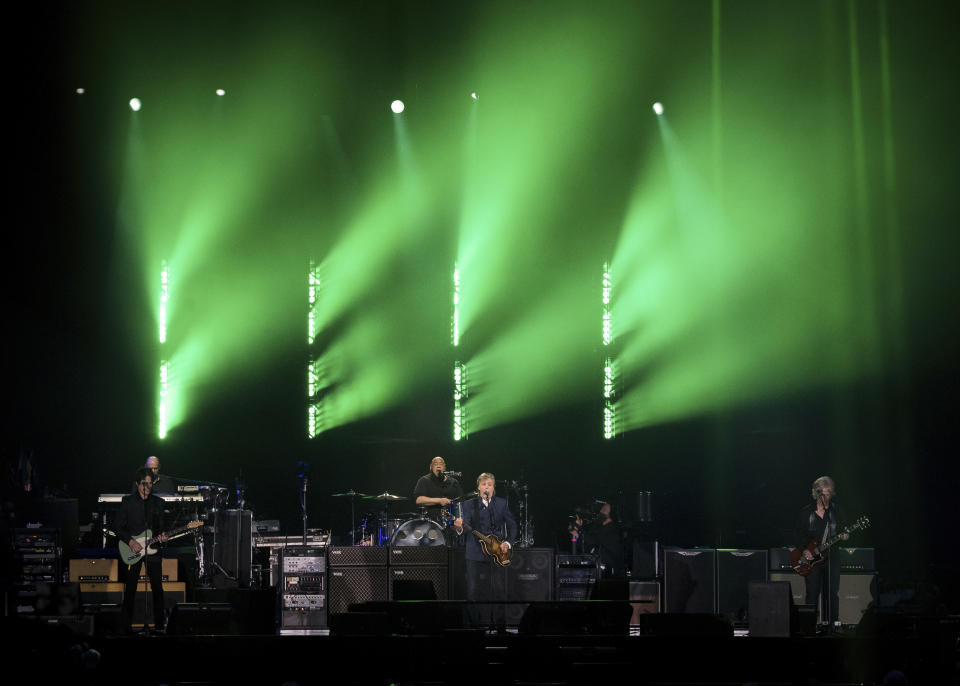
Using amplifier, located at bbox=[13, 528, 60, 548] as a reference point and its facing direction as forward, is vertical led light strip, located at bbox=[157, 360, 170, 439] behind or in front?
behind

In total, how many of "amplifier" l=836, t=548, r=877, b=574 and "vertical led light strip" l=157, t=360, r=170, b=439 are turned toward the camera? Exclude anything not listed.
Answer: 2

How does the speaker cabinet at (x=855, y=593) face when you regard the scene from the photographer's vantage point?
facing the viewer

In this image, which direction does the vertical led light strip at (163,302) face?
toward the camera

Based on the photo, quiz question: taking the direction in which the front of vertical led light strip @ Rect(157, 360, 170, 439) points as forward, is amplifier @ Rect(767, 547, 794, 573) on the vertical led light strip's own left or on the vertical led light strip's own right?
on the vertical led light strip's own left

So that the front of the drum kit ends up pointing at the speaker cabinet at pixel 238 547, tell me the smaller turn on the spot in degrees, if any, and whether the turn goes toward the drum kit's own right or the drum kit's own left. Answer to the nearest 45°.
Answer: approximately 90° to the drum kit's own right

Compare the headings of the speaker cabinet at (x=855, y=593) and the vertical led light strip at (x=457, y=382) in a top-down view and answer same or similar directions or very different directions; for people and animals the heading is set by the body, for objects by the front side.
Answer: same or similar directions

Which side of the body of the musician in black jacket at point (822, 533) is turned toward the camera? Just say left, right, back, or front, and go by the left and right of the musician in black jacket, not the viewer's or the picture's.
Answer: front

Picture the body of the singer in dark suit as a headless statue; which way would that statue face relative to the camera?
toward the camera

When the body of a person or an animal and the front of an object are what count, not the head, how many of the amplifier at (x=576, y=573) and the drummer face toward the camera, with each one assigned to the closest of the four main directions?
2

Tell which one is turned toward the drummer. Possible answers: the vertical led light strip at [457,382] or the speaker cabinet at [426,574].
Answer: the vertical led light strip

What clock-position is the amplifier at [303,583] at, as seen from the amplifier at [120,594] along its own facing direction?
the amplifier at [303,583] is roughly at 10 o'clock from the amplifier at [120,594].

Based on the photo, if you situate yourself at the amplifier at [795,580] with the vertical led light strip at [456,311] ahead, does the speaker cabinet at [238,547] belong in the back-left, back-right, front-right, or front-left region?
front-left

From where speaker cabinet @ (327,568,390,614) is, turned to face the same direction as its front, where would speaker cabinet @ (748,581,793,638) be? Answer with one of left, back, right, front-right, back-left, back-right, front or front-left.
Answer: front-left
